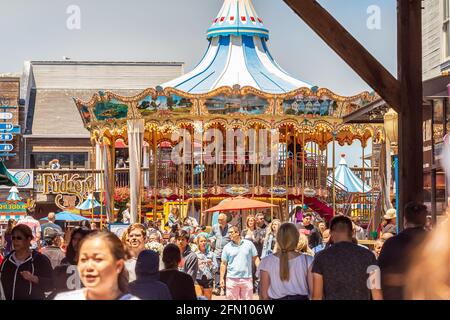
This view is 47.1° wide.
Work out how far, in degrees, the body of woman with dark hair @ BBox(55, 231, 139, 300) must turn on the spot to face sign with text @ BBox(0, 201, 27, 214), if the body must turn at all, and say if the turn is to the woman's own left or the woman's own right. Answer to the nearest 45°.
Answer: approximately 135° to the woman's own right

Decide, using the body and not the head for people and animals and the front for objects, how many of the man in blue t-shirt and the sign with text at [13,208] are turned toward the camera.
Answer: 2

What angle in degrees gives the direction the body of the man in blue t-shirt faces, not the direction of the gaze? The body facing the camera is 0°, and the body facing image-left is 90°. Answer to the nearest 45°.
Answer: approximately 0°

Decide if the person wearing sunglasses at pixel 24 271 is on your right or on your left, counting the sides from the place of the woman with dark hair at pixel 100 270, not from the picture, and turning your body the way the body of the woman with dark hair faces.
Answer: on your right

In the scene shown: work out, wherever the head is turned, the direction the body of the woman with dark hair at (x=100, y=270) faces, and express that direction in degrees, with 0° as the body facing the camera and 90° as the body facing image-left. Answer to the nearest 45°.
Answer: approximately 45°
